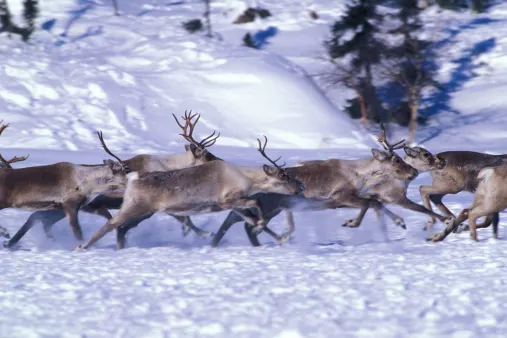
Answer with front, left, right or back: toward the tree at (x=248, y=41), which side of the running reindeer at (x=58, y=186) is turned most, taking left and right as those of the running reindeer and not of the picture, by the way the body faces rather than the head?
left

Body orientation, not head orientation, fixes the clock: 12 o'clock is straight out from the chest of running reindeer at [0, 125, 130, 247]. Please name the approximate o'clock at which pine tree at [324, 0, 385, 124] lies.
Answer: The pine tree is roughly at 10 o'clock from the running reindeer.

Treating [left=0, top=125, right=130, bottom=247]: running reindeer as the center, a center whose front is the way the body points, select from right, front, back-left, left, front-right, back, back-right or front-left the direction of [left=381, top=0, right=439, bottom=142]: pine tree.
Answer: front-left

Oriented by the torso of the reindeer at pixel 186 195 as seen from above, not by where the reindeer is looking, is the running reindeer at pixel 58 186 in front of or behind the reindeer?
behind

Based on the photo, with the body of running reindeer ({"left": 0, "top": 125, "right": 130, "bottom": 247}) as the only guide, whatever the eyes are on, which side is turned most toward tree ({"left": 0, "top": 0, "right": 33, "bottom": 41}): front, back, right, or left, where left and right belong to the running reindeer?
left

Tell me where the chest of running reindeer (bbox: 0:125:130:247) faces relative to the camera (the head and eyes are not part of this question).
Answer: to the viewer's right

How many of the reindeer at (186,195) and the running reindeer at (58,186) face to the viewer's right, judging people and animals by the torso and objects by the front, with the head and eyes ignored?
2

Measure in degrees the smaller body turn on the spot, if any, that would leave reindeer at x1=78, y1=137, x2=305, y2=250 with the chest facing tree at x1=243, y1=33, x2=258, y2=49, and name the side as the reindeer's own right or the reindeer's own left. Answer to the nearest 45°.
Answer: approximately 90° to the reindeer's own left

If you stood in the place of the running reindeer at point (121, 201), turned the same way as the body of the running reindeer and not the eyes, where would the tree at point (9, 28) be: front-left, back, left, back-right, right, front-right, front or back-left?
left

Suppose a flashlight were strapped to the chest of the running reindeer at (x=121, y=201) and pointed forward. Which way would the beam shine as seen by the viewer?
to the viewer's right

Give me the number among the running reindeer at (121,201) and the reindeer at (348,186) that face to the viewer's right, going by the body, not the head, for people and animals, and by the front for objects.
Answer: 2

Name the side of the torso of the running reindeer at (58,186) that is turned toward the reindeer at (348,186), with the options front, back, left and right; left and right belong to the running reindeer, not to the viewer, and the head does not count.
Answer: front

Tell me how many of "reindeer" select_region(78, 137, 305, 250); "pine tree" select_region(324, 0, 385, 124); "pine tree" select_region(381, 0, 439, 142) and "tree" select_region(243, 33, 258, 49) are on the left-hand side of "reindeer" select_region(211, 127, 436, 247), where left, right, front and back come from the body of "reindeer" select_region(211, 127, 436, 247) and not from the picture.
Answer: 3

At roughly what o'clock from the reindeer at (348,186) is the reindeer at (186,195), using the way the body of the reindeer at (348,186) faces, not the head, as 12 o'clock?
the reindeer at (186,195) is roughly at 5 o'clock from the reindeer at (348,186).

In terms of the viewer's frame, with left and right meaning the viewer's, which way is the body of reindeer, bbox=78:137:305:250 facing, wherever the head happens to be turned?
facing to the right of the viewer

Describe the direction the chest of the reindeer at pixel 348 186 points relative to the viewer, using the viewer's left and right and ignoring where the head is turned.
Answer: facing to the right of the viewer

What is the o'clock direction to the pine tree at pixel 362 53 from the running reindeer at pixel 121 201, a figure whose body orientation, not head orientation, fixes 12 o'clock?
The pine tree is roughly at 10 o'clock from the running reindeer.
